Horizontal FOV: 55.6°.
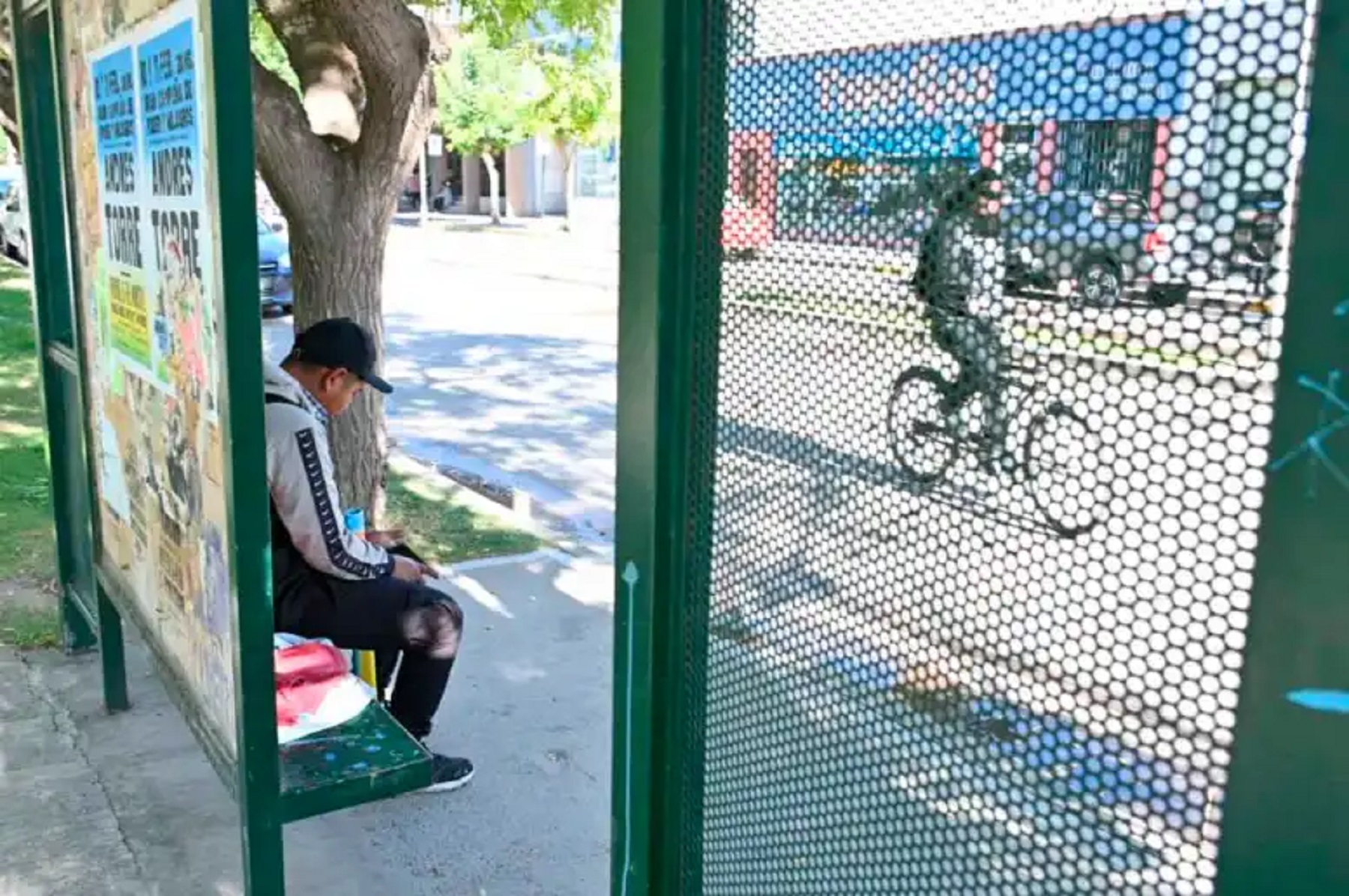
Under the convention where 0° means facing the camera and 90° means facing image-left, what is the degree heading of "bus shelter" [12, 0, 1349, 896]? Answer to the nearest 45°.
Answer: approximately 225°

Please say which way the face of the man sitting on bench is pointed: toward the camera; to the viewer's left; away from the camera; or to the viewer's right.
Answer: to the viewer's right

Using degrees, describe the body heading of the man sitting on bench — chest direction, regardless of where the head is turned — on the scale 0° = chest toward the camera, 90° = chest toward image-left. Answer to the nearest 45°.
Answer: approximately 270°
